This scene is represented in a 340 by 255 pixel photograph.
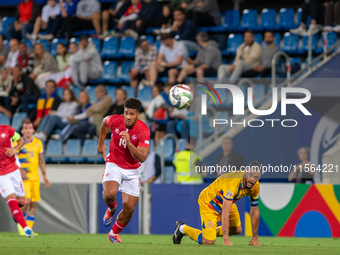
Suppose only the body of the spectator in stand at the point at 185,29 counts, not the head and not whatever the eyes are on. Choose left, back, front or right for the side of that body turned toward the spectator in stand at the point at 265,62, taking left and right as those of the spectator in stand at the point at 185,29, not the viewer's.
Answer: left

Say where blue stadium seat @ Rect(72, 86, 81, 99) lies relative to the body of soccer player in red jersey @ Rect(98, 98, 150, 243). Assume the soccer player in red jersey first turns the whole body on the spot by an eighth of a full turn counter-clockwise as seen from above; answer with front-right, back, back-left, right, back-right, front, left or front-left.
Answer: back-left

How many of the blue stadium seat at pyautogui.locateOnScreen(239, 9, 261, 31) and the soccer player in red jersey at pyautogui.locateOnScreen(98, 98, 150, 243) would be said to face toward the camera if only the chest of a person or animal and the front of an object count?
2

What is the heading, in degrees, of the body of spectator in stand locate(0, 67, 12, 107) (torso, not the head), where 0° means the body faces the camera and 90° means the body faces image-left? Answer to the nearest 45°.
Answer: approximately 45°

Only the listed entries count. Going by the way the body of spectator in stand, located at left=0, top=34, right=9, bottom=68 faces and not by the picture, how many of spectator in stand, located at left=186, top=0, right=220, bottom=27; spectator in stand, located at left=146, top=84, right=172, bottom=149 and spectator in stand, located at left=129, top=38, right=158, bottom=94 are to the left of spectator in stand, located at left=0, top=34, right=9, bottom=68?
3

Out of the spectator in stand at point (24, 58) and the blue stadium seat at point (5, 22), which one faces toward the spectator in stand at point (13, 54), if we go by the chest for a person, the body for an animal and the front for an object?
the blue stadium seat

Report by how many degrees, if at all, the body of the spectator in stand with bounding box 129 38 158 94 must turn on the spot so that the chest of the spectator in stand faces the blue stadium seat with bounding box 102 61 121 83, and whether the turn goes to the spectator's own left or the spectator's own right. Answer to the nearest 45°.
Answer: approximately 90° to the spectator's own right

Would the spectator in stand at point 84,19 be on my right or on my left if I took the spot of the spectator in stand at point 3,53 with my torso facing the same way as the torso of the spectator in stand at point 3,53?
on my left

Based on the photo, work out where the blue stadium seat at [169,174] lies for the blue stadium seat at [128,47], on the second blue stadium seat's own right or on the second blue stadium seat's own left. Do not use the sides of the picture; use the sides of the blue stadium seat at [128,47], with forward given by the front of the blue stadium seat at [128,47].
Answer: on the second blue stadium seat's own left

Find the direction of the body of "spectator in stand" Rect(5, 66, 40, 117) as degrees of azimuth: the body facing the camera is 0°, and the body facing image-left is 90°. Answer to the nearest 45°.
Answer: approximately 45°

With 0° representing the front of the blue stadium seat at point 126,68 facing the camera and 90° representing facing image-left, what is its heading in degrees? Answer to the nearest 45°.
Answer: approximately 45°
